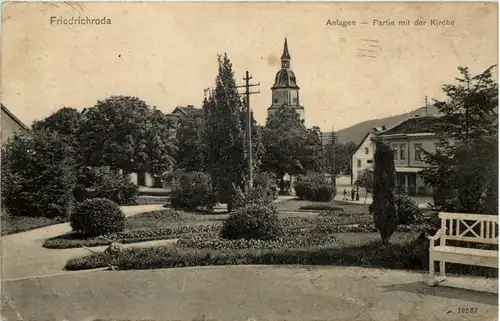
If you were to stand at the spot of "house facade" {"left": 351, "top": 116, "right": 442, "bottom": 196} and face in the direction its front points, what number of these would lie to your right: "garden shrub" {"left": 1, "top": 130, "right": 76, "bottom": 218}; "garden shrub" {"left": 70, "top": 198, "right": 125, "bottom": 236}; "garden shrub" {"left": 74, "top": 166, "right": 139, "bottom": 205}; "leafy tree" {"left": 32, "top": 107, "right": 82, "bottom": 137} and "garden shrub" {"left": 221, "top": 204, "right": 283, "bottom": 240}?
5

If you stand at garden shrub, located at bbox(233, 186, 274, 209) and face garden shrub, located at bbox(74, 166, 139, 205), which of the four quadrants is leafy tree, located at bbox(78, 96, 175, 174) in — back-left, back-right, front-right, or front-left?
front-right

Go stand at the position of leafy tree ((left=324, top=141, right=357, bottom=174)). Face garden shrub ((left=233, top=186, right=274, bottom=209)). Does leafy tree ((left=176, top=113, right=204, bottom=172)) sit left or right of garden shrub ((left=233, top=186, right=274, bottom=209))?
right

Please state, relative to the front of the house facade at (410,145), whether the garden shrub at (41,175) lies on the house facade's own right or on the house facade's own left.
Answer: on the house facade's own right

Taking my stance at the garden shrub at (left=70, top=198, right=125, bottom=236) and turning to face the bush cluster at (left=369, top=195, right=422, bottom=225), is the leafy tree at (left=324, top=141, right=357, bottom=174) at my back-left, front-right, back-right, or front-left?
front-left

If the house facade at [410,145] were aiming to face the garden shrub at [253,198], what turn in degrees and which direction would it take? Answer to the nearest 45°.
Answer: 0° — it already faces it

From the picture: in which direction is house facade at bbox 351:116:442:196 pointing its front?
toward the camera
